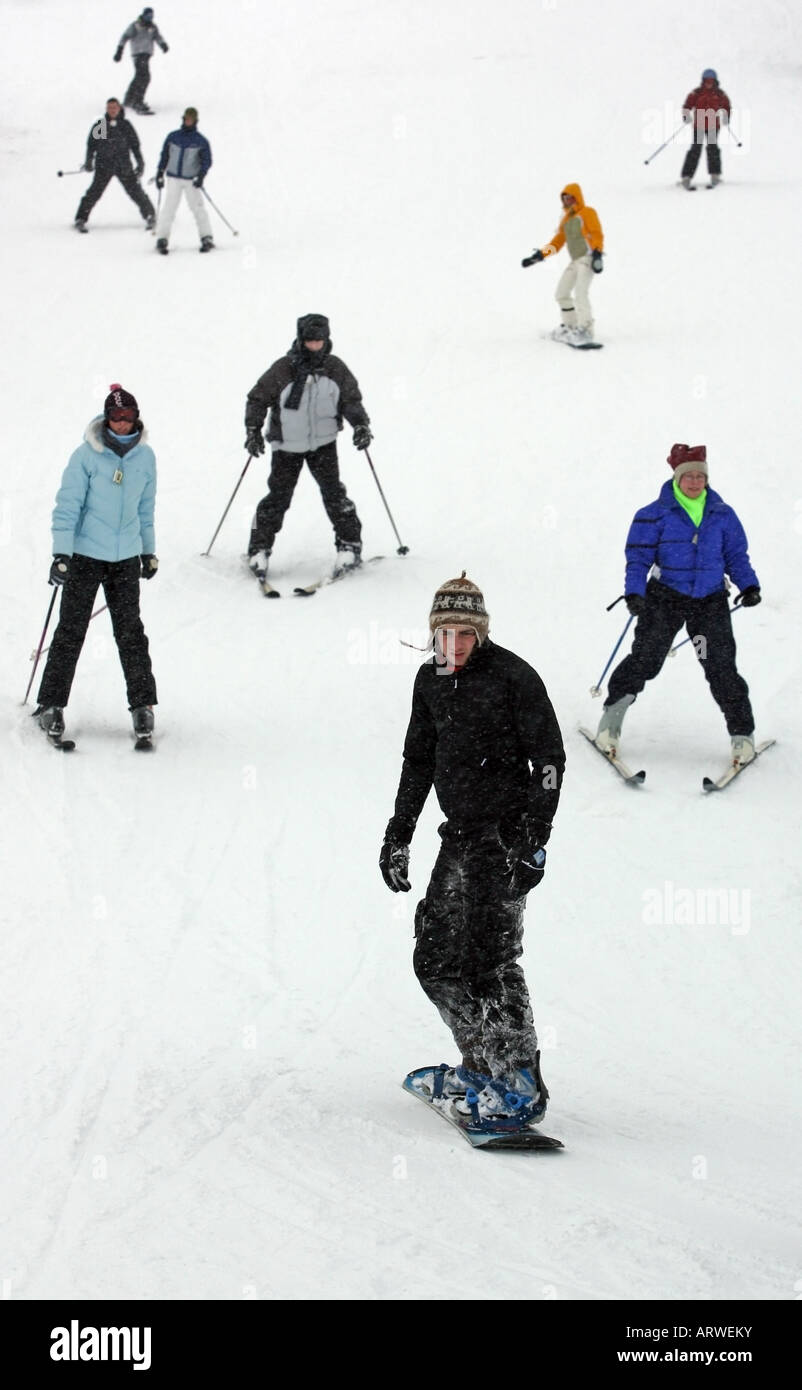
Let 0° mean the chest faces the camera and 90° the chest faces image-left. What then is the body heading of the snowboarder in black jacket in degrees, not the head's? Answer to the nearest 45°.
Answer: approximately 45°

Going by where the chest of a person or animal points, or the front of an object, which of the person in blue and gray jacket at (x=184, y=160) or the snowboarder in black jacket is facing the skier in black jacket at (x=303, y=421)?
the person in blue and gray jacket

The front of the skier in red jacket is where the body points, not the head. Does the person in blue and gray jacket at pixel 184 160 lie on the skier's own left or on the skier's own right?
on the skier's own right

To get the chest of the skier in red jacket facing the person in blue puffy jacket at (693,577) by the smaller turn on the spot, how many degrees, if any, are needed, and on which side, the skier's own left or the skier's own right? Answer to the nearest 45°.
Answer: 0° — they already face them

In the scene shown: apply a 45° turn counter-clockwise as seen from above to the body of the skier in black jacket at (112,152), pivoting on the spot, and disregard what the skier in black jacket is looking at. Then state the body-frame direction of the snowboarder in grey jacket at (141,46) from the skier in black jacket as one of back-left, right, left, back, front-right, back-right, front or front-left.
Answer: back-left

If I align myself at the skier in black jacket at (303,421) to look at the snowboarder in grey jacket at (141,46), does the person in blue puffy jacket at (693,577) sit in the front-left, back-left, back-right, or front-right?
back-right

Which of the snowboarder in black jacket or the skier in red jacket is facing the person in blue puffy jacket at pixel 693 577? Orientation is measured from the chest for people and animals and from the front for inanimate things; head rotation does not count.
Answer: the skier in red jacket

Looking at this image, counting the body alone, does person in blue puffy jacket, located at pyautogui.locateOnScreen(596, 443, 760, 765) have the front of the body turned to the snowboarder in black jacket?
yes
